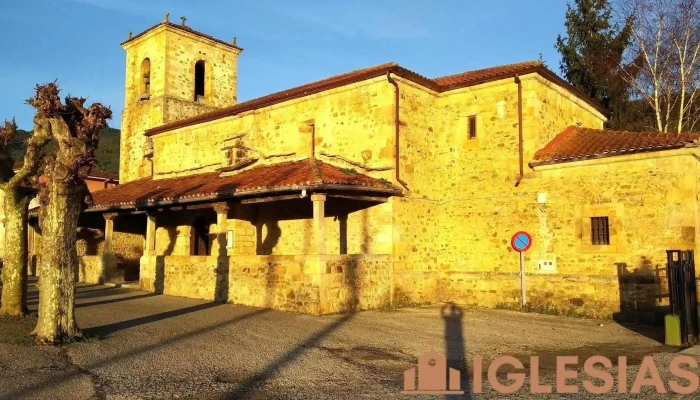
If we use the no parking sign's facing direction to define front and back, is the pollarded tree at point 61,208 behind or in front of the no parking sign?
in front

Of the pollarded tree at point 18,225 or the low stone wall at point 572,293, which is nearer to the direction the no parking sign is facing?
the pollarded tree

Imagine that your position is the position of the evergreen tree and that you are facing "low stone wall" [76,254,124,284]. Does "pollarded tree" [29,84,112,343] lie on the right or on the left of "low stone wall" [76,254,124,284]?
left

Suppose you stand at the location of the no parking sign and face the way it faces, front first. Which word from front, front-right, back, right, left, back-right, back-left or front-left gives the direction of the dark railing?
front-left

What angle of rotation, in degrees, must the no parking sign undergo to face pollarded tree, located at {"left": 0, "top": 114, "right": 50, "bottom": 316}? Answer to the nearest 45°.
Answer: approximately 45° to its right

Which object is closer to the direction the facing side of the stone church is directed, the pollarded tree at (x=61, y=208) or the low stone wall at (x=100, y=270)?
the pollarded tree

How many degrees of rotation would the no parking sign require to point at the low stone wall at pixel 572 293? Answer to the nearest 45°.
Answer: approximately 135° to its left

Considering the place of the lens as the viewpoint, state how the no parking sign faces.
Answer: facing the viewer

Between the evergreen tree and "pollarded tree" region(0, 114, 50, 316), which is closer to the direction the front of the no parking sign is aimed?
the pollarded tree

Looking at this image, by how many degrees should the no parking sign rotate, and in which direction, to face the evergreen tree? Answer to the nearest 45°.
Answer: approximately 180°

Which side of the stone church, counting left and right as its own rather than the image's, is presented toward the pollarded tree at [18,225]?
front

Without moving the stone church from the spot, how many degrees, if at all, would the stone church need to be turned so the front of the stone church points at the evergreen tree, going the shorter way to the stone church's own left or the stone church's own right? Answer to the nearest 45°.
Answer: approximately 180°

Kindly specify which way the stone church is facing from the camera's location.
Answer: facing the viewer and to the left of the viewer

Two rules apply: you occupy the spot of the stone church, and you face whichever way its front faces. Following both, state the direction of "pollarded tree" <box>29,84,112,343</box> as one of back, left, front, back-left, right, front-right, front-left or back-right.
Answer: front
